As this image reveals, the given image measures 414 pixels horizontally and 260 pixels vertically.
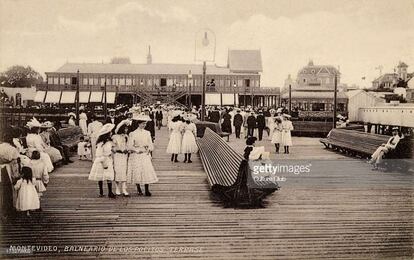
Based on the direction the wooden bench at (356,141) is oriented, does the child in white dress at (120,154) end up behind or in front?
in front

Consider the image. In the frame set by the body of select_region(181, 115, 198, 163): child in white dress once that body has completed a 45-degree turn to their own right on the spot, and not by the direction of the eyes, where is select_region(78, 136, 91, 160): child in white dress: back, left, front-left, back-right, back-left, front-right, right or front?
front-right

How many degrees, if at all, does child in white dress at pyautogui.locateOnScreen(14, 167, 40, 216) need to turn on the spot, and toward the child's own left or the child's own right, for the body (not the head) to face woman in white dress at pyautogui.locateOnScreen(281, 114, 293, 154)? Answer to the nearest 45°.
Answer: approximately 45° to the child's own right

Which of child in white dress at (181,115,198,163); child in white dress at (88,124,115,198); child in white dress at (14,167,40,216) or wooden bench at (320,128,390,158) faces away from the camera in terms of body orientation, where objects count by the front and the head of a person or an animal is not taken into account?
child in white dress at (14,167,40,216)

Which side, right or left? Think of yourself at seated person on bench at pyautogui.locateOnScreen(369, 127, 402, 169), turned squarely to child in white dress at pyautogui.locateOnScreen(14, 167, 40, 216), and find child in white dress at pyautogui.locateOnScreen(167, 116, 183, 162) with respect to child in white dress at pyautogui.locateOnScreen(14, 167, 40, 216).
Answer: right

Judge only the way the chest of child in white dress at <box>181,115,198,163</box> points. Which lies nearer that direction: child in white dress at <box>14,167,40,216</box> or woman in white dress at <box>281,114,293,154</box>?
the child in white dress

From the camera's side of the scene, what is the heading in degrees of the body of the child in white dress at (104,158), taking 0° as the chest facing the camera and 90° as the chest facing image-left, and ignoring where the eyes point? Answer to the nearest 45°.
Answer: approximately 315°

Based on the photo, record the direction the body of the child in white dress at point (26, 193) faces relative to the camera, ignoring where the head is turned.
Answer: away from the camera

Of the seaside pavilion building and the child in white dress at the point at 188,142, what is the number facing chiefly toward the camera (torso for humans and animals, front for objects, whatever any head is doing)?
2

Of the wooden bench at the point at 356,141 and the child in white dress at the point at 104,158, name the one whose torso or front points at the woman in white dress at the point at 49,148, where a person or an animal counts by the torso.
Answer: the wooden bench

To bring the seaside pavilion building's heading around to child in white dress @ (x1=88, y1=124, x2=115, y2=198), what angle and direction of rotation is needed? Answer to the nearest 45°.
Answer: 0° — it already faces them
